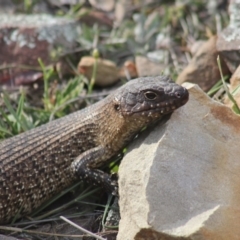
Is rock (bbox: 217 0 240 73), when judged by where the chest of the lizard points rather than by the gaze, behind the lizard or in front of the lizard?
in front

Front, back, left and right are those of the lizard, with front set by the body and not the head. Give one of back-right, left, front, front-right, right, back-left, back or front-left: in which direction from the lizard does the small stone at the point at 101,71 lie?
left

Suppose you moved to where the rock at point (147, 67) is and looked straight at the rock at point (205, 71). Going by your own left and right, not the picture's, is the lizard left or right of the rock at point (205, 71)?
right

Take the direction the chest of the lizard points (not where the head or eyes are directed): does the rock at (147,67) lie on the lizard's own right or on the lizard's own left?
on the lizard's own left

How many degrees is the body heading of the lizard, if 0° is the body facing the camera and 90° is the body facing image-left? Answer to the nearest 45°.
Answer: approximately 270°

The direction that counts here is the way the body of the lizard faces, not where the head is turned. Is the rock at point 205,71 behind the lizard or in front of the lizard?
in front

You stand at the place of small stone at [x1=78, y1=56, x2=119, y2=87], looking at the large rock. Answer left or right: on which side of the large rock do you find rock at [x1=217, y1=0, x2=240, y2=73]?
left
